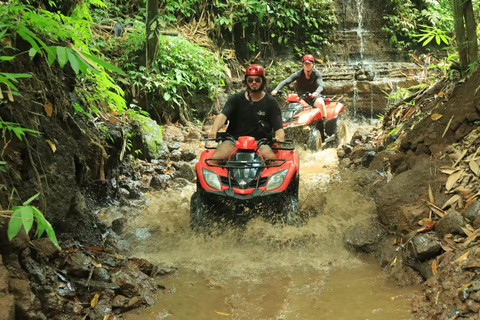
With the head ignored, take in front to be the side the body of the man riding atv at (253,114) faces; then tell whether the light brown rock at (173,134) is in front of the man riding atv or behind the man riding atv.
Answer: behind

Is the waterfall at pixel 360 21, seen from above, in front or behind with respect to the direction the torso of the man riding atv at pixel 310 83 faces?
behind

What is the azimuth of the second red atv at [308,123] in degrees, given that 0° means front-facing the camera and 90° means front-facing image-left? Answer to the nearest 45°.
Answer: approximately 45°

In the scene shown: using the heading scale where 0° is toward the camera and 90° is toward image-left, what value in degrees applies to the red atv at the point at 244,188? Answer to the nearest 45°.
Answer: approximately 0°

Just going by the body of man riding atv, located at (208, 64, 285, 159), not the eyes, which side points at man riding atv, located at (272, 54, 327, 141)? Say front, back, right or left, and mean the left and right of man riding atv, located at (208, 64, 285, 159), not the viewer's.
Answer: back

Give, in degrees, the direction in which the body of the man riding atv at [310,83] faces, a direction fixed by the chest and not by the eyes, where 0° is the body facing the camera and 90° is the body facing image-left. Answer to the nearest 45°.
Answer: approximately 45°

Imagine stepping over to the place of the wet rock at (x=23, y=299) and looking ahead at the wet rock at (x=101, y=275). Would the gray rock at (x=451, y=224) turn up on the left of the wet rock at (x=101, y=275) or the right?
right
